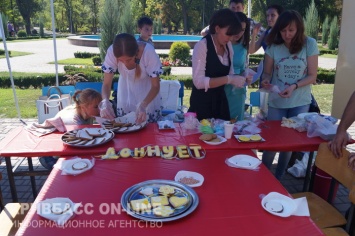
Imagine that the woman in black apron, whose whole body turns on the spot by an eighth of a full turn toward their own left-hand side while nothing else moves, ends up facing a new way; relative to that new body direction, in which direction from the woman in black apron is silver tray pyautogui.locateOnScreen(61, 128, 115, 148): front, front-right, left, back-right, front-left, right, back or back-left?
back-right

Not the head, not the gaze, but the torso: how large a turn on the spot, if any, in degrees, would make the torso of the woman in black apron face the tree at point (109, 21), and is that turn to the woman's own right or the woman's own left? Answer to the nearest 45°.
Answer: approximately 180°

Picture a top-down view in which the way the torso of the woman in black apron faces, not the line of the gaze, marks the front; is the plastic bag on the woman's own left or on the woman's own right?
on the woman's own left

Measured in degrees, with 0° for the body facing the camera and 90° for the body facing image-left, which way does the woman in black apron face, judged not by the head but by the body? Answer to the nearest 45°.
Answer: approximately 315°

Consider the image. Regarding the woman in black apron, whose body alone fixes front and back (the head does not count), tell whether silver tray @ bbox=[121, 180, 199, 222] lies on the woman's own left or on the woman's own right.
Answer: on the woman's own right

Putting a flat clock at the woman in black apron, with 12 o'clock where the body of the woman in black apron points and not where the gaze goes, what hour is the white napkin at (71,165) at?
The white napkin is roughly at 3 o'clock from the woman in black apron.

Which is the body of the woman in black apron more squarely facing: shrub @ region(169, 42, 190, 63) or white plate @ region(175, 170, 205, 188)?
the white plate

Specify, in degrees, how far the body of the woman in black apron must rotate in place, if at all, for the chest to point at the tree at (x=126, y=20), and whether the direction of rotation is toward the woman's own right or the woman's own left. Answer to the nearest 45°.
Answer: approximately 135° to the woman's own left
